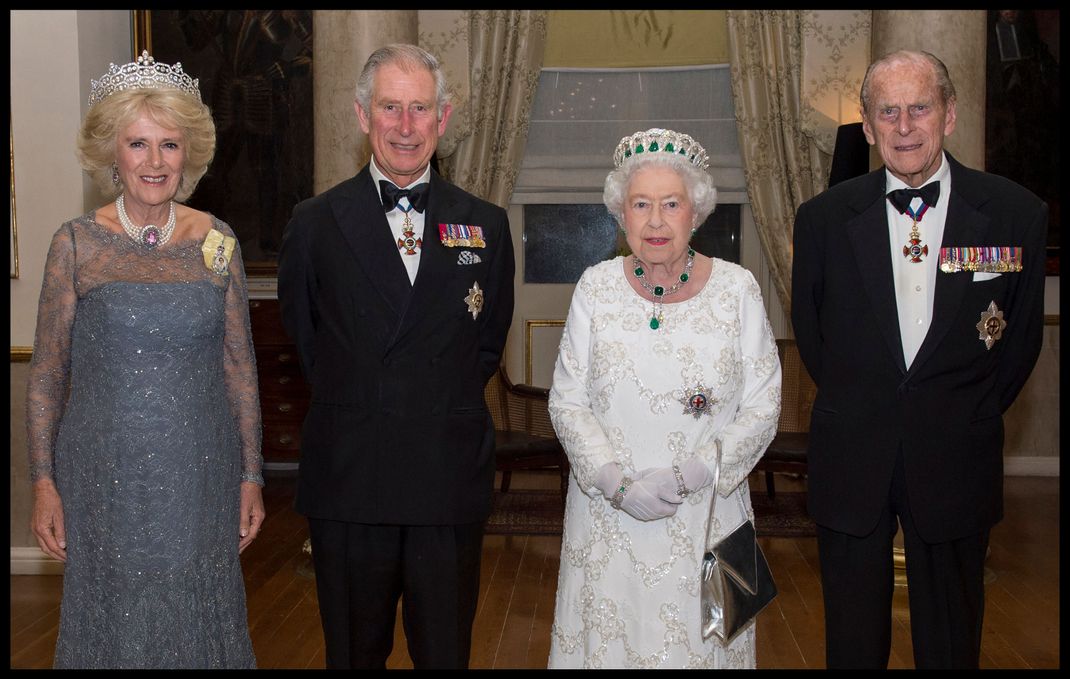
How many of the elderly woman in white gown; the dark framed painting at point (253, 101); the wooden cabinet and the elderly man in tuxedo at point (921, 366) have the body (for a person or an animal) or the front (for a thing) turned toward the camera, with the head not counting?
4

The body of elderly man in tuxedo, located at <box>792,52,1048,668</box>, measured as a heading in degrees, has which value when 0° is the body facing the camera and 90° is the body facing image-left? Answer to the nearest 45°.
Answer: approximately 0°

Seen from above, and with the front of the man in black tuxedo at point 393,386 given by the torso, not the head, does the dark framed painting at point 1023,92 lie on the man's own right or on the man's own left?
on the man's own left

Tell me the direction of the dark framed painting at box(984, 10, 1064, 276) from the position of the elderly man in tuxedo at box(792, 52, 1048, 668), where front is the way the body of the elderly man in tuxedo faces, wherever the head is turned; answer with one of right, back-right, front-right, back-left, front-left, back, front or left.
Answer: back

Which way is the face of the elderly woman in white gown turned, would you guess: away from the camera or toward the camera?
toward the camera

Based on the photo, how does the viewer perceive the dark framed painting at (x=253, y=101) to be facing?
facing the viewer

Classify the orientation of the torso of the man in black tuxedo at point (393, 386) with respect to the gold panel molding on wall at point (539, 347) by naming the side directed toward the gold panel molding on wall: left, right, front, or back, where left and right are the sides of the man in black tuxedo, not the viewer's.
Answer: back

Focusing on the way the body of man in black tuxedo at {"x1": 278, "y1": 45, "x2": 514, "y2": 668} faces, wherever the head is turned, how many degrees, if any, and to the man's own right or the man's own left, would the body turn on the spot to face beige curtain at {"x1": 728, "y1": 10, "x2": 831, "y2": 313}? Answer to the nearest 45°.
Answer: approximately 135° to the man's own left

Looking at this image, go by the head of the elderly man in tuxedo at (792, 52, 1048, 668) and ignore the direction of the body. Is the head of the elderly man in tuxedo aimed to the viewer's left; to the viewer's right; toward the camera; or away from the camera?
toward the camera

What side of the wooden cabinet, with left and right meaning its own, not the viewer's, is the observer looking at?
front

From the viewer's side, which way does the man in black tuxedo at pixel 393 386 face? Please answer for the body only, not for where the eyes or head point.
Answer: toward the camera

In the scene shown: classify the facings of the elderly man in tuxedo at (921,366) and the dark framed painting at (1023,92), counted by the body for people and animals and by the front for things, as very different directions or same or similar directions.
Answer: same or similar directions

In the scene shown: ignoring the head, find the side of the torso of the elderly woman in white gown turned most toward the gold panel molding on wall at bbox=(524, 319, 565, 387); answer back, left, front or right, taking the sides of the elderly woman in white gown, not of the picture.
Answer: back
